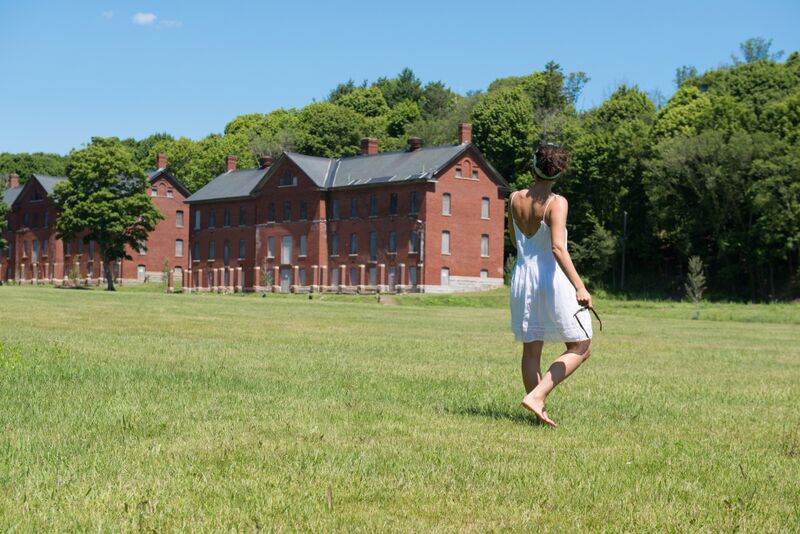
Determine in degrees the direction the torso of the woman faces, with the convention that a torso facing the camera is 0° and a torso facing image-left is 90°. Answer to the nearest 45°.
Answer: approximately 225°

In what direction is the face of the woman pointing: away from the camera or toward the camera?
away from the camera
